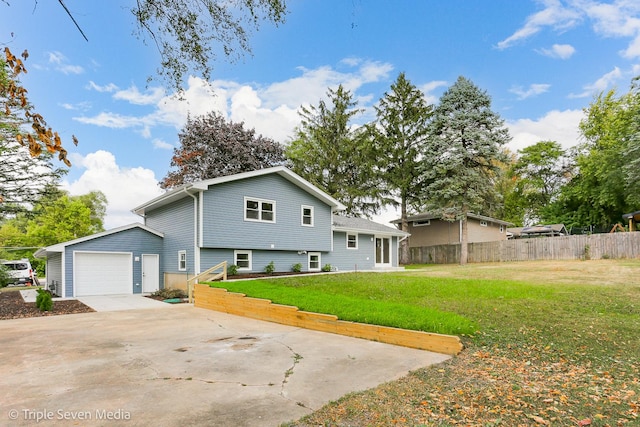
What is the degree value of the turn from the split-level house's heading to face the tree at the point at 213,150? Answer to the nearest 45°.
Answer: approximately 180°

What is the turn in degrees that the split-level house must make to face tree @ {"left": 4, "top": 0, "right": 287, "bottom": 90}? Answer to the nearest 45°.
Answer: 0° — it already faces it

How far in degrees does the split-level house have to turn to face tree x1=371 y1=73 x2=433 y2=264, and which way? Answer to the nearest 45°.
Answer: approximately 135° to its left

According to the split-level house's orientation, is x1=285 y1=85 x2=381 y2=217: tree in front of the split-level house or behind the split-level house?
behind

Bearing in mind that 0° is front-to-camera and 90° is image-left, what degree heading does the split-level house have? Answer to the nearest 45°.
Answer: approximately 0°

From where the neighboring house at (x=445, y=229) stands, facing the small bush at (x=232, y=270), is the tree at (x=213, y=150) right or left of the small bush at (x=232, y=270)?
right

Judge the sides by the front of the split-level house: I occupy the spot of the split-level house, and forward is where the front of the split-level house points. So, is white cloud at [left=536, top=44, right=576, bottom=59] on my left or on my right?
on my left
